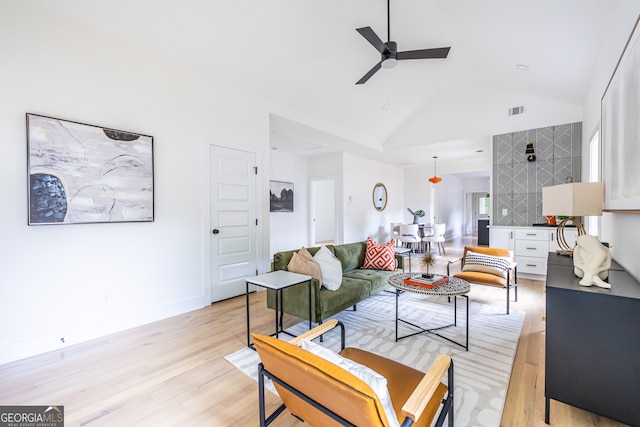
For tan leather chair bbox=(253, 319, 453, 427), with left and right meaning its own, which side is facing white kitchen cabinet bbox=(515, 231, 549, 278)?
front

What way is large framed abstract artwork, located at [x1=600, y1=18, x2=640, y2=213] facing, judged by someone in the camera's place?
facing to the left of the viewer

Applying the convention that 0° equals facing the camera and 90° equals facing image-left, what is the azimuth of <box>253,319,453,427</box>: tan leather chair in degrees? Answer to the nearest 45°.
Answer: approximately 225°

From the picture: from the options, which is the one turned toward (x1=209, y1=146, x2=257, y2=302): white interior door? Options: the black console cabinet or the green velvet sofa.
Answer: the black console cabinet

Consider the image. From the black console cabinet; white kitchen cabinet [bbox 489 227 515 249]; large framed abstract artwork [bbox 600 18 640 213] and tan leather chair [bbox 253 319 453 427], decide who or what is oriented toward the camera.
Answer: the white kitchen cabinet

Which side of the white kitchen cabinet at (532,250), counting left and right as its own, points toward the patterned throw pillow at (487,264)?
front

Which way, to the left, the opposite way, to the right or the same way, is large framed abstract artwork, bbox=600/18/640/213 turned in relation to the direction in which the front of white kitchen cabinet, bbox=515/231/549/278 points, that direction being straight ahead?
to the right

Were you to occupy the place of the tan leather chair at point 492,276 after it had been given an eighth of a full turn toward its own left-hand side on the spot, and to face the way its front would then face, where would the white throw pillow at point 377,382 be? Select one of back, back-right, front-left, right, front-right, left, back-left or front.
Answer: front

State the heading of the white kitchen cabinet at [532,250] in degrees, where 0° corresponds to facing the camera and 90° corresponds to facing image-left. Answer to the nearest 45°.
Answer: approximately 0°

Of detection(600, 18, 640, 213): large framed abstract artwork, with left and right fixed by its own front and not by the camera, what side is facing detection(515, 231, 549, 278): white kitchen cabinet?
right

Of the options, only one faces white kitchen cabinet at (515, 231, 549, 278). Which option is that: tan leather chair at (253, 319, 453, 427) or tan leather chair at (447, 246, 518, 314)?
tan leather chair at (253, 319, 453, 427)

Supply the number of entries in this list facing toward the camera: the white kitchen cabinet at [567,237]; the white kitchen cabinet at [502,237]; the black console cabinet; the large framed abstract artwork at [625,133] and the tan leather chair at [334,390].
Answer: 2

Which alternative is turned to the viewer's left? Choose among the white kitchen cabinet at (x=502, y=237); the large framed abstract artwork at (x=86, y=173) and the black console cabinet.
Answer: the black console cabinet

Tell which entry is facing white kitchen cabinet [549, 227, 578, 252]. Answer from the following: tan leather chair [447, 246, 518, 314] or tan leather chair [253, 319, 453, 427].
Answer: tan leather chair [253, 319, 453, 427]
